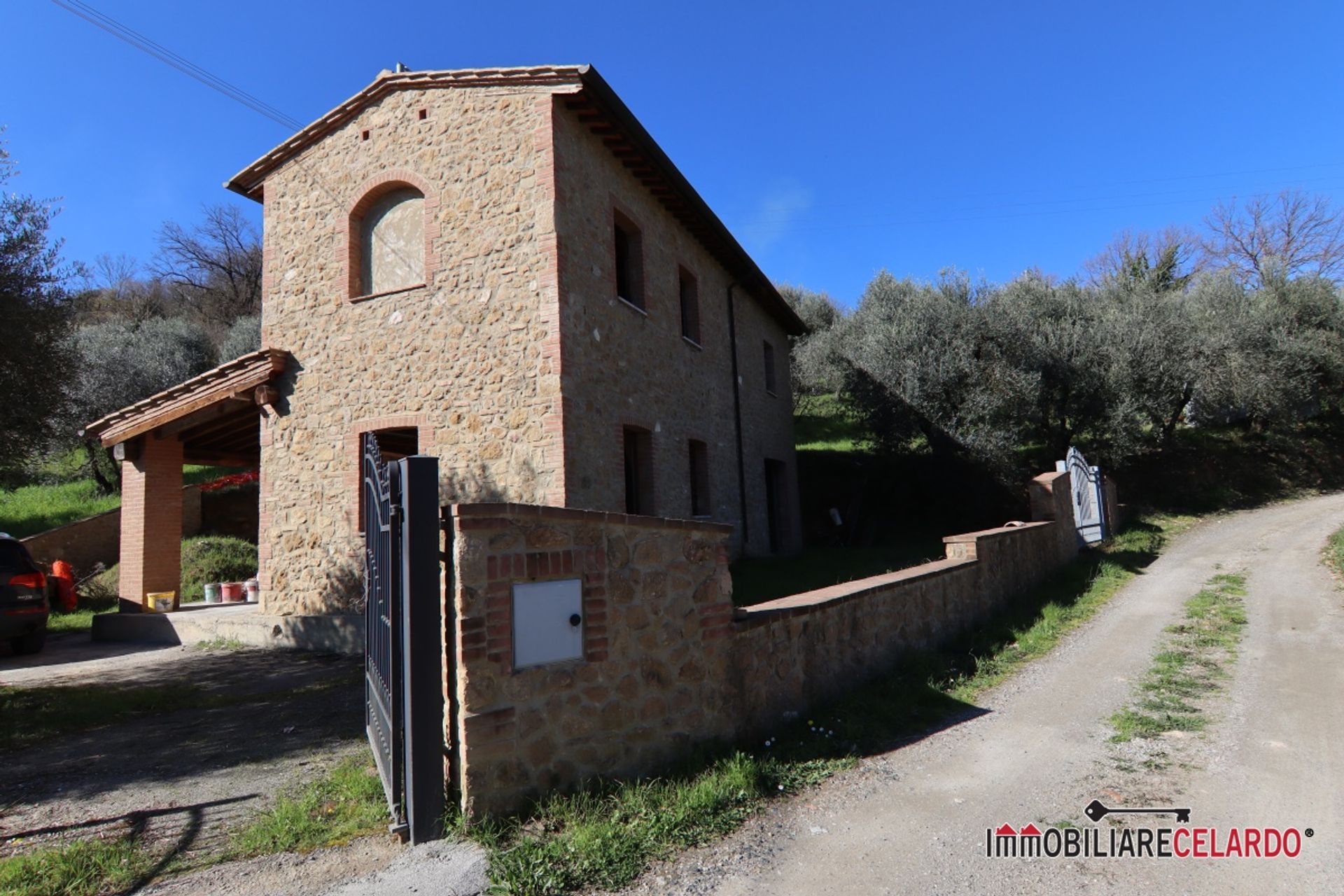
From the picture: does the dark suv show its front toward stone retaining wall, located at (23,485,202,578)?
yes

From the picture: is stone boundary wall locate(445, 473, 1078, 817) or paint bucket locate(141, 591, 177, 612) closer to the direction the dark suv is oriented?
the paint bucket

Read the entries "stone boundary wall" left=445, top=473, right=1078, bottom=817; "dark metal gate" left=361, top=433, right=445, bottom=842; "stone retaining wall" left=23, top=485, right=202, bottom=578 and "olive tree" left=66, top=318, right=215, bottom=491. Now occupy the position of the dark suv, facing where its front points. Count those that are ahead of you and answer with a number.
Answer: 2

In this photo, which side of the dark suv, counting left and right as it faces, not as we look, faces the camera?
back

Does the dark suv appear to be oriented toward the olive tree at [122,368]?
yes

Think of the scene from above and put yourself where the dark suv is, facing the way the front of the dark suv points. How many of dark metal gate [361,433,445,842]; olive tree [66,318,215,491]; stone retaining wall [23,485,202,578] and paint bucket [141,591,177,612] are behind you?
1

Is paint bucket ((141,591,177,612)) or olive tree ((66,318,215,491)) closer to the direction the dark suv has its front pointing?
the olive tree

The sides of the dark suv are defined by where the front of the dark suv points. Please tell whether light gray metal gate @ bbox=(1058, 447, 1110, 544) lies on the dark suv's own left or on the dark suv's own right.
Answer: on the dark suv's own right
